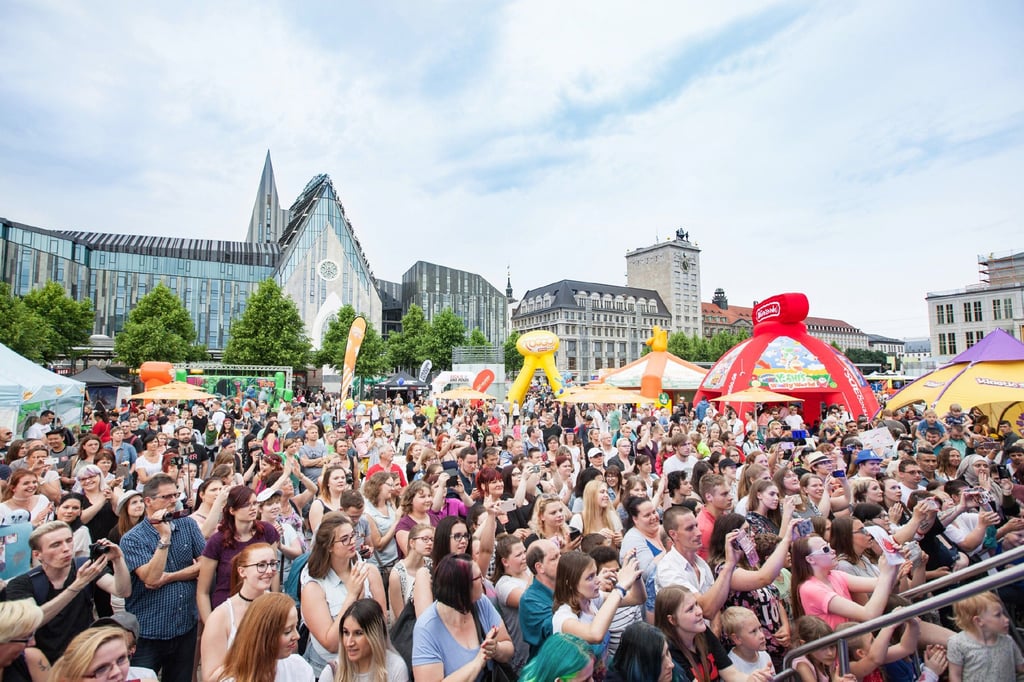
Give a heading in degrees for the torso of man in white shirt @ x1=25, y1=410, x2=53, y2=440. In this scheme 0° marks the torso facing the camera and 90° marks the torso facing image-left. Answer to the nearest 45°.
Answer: approximately 315°

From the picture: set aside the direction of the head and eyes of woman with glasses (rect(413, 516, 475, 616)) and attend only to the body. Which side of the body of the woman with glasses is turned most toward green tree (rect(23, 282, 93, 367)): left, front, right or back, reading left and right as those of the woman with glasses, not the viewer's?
back

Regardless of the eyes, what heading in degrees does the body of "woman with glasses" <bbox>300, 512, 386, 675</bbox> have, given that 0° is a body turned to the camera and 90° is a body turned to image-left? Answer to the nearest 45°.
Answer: approximately 315°

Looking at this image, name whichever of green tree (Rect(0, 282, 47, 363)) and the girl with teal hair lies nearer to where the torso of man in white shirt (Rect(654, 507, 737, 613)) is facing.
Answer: the girl with teal hair

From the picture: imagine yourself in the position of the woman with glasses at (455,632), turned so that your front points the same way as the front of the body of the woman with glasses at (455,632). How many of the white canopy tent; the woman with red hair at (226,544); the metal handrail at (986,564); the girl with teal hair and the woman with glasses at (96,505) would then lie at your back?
3
